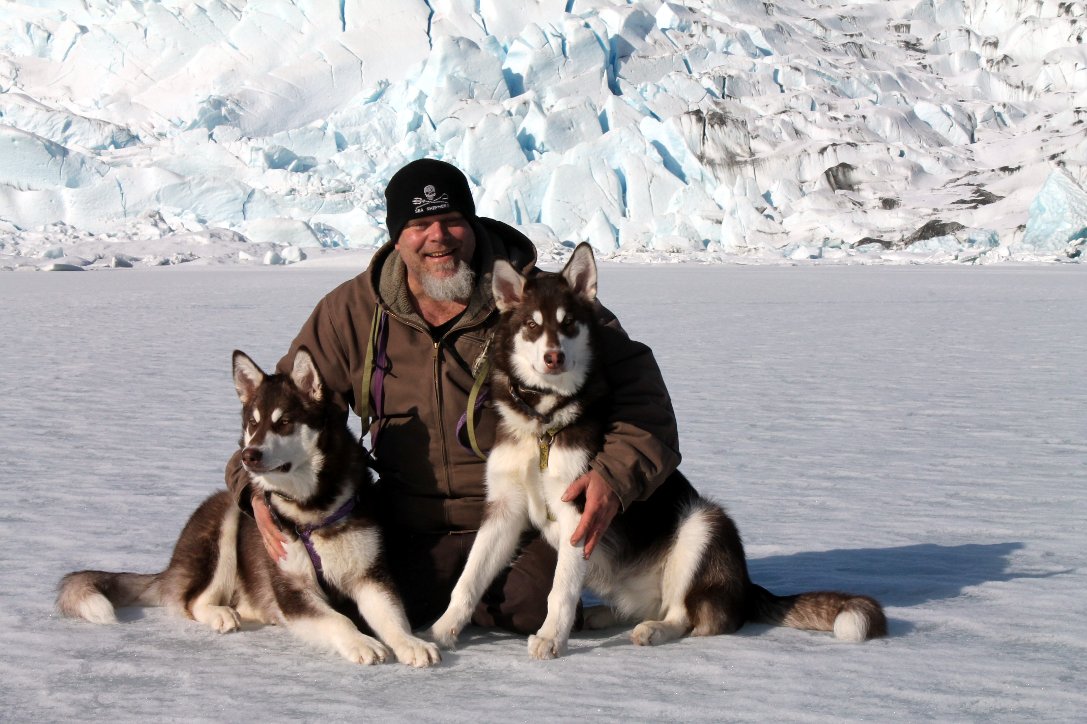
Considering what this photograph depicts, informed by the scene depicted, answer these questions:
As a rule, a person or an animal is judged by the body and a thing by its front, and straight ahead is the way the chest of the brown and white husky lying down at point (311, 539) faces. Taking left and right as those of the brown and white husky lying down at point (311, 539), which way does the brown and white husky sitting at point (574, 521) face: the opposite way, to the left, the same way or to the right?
to the right

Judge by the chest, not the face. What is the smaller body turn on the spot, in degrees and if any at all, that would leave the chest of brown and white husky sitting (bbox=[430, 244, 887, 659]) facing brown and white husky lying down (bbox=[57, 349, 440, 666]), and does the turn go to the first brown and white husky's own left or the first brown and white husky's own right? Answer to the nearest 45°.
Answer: approximately 45° to the first brown and white husky's own right

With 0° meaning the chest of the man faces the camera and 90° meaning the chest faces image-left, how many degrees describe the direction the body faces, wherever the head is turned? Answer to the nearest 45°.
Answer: approximately 0°

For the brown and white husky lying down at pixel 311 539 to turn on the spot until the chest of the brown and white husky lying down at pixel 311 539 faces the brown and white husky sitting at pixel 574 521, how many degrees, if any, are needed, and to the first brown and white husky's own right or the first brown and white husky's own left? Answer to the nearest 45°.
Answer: approximately 45° to the first brown and white husky's own left
